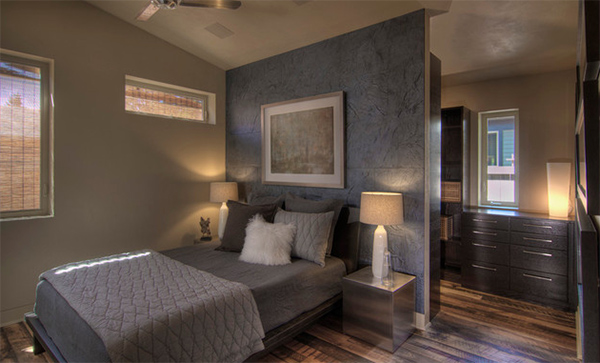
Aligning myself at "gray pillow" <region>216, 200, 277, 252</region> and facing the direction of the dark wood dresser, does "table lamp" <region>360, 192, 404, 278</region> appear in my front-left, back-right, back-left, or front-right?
front-right

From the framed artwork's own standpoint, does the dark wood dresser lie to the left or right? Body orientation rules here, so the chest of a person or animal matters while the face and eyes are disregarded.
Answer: on its left

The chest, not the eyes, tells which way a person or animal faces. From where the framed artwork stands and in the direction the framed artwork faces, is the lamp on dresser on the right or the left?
on its left

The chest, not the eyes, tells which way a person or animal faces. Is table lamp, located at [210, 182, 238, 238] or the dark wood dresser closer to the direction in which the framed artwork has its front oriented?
the table lamp

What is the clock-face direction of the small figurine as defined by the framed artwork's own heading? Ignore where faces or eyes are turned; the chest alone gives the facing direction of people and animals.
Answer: The small figurine is roughly at 2 o'clock from the framed artwork.

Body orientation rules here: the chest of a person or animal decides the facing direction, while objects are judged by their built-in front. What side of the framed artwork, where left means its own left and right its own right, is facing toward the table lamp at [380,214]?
left

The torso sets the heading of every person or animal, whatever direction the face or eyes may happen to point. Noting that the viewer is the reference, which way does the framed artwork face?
facing the viewer and to the left of the viewer

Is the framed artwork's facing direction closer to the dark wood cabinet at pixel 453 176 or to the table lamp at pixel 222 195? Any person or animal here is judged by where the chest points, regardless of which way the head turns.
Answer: the table lamp

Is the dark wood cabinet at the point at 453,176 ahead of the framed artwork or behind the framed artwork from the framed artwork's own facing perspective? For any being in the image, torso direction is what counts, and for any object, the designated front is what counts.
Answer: behind
